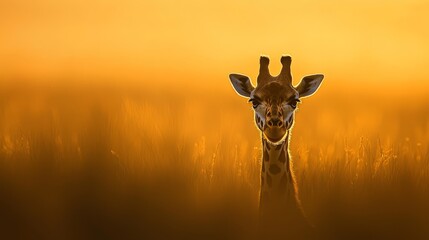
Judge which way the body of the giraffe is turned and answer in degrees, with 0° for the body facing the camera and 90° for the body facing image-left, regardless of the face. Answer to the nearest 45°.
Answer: approximately 0°
